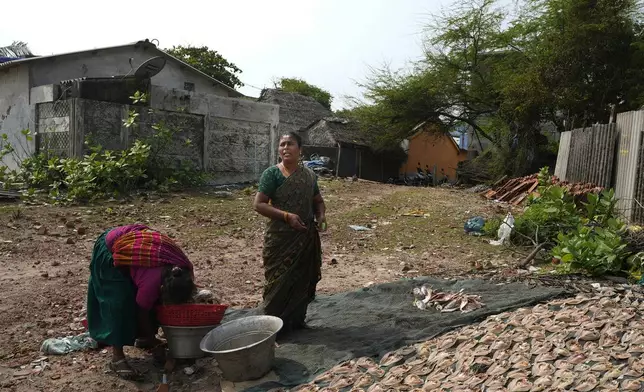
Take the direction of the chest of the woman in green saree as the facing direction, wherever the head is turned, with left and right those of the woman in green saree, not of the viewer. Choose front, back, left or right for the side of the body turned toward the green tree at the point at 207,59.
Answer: back

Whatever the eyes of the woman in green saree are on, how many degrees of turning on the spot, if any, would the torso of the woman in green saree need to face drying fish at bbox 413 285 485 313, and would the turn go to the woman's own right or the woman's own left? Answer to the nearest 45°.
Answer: approximately 90° to the woman's own left

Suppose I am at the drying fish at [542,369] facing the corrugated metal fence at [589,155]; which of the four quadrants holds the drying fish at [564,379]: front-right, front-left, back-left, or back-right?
back-right

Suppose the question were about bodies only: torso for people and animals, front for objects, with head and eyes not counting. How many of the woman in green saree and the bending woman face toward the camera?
1

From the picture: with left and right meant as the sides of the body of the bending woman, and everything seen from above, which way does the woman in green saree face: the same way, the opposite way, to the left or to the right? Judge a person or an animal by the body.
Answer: to the right

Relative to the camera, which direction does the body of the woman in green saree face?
toward the camera

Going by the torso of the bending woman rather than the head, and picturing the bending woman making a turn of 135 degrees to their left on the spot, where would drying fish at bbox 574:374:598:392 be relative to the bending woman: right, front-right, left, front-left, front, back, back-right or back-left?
back

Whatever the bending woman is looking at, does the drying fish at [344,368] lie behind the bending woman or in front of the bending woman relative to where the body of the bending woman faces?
in front

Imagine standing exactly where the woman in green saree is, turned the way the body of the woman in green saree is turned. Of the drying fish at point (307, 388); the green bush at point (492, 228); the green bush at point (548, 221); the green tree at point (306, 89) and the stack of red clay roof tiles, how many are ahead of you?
1

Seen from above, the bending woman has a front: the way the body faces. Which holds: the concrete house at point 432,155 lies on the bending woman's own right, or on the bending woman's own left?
on the bending woman's own left

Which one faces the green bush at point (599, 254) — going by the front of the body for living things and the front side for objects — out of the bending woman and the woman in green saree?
the bending woman

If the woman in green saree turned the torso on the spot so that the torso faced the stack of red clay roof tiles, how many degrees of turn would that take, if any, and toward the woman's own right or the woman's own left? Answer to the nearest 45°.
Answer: approximately 135° to the woman's own left

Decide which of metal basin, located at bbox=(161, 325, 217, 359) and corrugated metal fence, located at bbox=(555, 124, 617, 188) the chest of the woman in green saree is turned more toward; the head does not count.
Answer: the metal basin

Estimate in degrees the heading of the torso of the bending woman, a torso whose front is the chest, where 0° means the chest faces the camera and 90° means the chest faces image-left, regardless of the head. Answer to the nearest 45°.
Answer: approximately 270°
